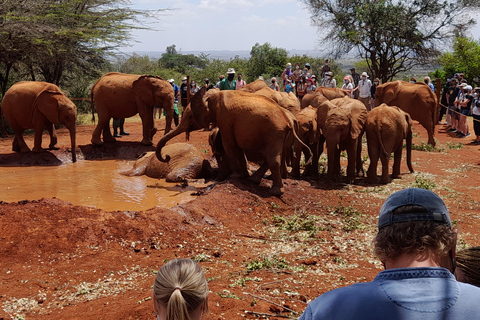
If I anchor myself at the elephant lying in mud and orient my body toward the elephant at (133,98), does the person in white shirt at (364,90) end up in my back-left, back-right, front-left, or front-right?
front-right

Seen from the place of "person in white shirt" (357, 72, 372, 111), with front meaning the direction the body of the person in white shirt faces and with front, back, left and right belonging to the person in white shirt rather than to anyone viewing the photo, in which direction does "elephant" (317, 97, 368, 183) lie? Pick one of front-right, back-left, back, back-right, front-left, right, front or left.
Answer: front

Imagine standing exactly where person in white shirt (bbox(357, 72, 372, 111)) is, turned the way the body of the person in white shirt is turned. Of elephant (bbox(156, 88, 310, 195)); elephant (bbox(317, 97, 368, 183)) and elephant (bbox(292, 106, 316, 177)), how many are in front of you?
3

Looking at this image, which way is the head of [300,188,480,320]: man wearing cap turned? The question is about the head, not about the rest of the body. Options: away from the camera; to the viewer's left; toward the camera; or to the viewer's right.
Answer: away from the camera

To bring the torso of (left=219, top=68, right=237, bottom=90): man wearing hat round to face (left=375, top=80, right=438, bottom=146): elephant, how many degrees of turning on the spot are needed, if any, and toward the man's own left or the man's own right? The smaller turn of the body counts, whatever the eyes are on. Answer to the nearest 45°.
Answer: approximately 90° to the man's own left

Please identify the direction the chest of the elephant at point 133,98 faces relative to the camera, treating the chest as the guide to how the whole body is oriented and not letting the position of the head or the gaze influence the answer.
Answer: to the viewer's right

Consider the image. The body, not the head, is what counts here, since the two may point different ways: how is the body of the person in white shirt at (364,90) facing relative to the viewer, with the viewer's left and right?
facing the viewer

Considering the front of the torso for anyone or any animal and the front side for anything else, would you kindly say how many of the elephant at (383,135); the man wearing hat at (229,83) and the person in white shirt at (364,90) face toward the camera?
2

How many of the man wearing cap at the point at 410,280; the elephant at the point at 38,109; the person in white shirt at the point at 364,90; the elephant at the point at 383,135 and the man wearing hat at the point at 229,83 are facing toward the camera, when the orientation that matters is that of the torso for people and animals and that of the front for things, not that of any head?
2

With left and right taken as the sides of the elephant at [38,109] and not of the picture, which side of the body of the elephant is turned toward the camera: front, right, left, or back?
right

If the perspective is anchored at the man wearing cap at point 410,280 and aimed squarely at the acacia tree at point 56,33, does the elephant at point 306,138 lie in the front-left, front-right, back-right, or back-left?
front-right

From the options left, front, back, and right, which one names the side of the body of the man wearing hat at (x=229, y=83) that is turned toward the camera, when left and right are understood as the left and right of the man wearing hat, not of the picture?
front

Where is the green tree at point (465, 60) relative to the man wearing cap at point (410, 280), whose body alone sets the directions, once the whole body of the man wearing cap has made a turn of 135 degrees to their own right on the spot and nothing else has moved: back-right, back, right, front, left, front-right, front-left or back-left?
back-left

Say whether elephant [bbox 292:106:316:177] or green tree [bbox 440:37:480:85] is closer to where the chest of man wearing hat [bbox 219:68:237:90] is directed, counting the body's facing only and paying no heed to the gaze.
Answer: the elephant

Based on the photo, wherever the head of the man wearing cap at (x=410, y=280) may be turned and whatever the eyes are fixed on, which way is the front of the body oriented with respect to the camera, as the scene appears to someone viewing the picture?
away from the camera

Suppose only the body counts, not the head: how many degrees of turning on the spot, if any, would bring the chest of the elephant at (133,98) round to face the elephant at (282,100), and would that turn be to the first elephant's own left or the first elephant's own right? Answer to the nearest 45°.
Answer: approximately 45° to the first elephant's own right
